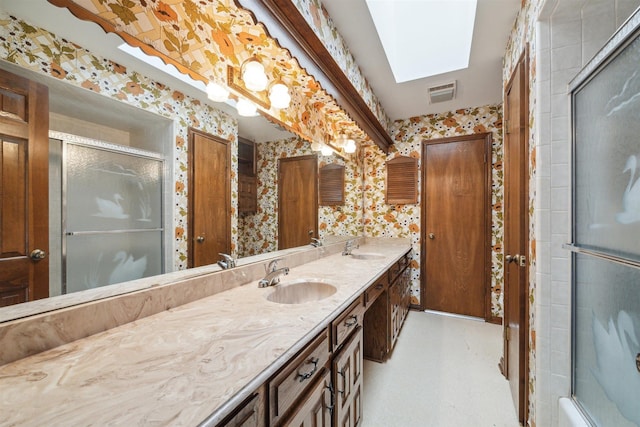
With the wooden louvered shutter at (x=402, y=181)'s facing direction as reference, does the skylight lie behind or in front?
in front

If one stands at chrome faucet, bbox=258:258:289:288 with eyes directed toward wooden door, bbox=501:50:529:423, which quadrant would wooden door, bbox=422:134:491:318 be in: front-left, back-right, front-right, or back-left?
front-left

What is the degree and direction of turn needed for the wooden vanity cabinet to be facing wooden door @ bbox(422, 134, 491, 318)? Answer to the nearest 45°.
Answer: approximately 45° to its left

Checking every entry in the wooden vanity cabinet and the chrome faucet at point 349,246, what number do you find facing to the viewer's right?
2

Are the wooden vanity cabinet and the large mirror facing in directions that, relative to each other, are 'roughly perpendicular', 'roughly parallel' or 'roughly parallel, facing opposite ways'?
roughly parallel

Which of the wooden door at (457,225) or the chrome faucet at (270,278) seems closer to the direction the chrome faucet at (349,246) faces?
the wooden door

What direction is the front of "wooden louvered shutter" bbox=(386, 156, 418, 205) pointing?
toward the camera

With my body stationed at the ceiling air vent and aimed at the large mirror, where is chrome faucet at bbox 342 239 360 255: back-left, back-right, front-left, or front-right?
front-right

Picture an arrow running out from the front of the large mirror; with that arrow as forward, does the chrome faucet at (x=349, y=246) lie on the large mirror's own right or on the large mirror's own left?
on the large mirror's own left

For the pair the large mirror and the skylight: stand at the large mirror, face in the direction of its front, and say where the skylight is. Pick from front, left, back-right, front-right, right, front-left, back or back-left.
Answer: front-left

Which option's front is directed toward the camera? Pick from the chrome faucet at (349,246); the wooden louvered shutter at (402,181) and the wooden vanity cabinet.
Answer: the wooden louvered shutter

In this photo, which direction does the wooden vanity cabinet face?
to the viewer's right

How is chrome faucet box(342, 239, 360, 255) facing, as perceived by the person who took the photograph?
facing to the right of the viewer

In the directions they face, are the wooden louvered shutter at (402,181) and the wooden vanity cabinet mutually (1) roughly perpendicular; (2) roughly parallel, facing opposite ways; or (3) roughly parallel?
roughly perpendicular
